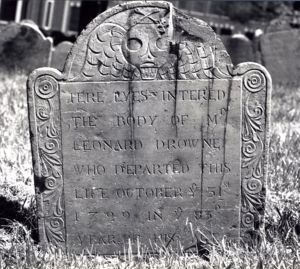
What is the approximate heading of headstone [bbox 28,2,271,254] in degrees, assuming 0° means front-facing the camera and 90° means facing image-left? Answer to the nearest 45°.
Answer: approximately 0°

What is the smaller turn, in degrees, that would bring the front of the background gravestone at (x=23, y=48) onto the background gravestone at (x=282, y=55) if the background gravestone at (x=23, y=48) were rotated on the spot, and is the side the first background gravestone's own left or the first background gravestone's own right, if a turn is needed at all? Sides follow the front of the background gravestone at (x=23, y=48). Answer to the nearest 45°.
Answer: approximately 90° to the first background gravestone's own left

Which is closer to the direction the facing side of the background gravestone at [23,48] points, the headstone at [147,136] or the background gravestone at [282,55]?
the headstone

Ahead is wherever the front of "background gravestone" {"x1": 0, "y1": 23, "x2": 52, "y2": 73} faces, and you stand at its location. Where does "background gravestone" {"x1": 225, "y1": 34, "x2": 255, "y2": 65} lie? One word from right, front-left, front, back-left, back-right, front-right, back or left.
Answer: left

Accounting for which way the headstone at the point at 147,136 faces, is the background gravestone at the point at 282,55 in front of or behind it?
behind

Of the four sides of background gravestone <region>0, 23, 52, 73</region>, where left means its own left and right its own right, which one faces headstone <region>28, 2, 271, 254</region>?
front

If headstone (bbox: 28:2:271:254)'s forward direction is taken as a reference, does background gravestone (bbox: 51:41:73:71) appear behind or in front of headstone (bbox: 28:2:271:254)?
behind

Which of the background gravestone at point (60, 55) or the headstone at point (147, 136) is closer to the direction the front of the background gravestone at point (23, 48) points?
the headstone

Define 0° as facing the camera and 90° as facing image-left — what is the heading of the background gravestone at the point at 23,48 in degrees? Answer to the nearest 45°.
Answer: approximately 0°
